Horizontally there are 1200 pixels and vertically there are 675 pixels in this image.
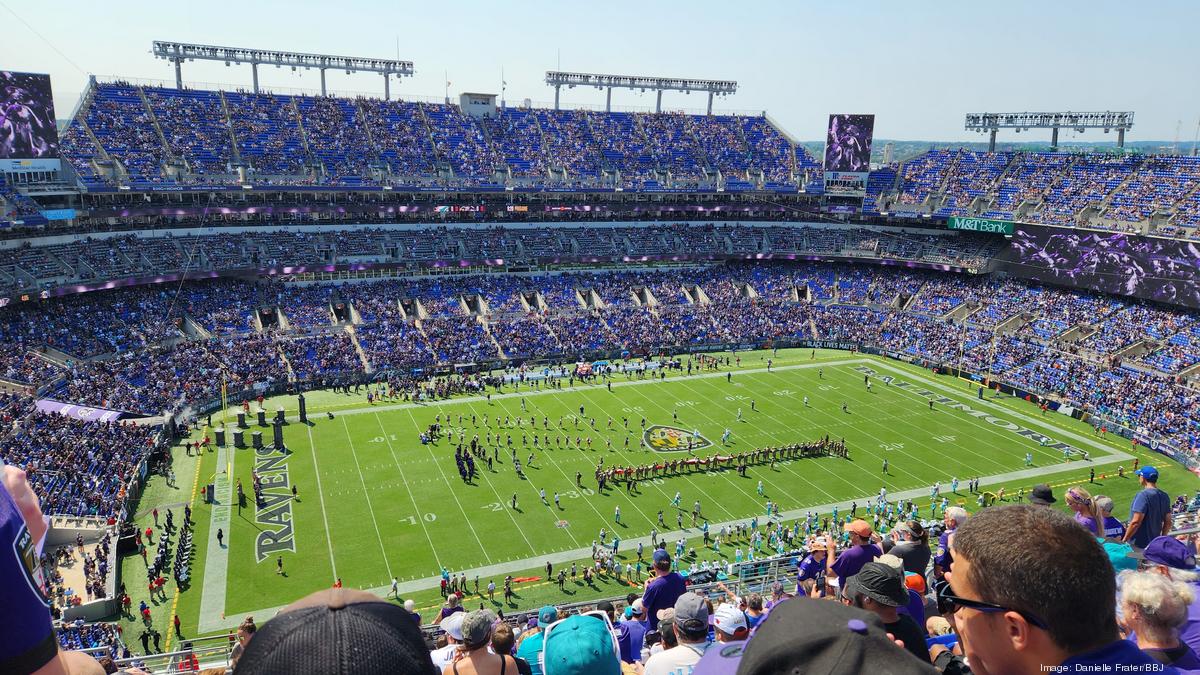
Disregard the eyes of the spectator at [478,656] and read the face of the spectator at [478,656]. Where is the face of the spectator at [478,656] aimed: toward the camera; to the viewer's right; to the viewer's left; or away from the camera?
away from the camera

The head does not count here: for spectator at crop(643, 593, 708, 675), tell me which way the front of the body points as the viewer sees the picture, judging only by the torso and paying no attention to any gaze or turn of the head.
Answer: away from the camera

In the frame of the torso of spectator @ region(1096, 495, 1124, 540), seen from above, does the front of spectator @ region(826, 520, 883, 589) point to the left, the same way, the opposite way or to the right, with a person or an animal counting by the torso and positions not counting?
the same way

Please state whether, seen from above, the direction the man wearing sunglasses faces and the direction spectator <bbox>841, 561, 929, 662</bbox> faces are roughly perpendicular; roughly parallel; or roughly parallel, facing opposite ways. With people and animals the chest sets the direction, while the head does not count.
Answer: roughly parallel

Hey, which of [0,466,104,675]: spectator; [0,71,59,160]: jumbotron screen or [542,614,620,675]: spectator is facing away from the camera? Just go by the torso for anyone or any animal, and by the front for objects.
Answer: [542,614,620,675]: spectator

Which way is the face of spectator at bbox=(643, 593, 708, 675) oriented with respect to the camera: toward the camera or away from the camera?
away from the camera

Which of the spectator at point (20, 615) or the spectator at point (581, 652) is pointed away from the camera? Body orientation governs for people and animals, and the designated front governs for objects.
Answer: the spectator at point (581, 652)

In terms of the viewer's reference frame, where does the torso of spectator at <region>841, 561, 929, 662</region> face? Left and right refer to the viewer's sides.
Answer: facing away from the viewer and to the left of the viewer

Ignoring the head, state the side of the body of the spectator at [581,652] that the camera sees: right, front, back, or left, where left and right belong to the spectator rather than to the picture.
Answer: back

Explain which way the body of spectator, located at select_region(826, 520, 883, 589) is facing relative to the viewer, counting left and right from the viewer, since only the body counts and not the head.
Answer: facing away from the viewer and to the left of the viewer

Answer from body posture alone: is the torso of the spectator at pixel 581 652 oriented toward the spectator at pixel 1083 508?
no

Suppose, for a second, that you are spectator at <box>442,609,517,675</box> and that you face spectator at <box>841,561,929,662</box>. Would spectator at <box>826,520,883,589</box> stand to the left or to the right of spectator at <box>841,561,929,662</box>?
left

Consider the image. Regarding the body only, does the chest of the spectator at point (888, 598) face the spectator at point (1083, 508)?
no

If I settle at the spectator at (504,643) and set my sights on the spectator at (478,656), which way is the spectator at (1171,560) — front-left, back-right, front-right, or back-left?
back-left

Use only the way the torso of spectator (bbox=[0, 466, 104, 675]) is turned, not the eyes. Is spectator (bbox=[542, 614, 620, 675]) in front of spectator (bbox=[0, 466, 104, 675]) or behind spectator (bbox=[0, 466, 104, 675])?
in front

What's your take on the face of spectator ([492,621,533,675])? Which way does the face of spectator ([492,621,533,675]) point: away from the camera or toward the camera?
away from the camera

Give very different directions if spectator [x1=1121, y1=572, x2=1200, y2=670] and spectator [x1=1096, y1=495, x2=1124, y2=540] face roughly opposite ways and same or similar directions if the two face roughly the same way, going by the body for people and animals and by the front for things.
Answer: same or similar directions

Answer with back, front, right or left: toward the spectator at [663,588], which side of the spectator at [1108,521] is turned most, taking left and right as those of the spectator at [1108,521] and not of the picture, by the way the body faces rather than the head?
left

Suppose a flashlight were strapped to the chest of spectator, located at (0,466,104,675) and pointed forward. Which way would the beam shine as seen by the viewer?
to the viewer's right
